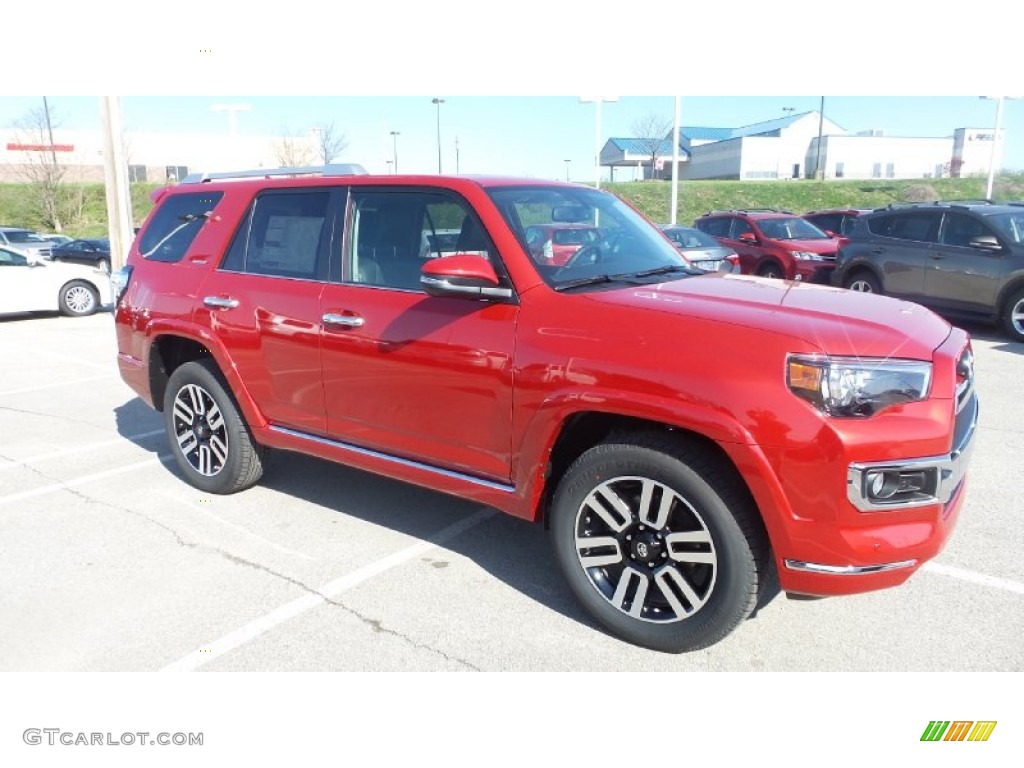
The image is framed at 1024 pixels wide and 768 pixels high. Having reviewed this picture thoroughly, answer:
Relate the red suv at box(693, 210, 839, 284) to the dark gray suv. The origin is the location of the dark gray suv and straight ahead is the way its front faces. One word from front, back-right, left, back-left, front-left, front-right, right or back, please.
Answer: back

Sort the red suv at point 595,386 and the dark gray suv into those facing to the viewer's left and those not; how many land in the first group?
0

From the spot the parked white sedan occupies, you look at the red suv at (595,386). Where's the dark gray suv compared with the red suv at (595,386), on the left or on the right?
left

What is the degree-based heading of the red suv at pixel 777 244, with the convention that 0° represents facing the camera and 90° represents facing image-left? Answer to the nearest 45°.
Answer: approximately 315°

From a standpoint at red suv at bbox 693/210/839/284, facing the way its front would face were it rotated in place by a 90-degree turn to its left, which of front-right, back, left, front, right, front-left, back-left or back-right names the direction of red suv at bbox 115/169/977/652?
back-right

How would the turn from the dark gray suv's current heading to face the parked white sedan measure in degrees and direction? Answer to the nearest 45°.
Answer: approximately 135° to its right

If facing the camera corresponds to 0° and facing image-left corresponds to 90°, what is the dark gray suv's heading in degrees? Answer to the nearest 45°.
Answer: approximately 315°

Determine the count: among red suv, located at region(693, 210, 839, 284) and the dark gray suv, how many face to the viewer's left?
0
